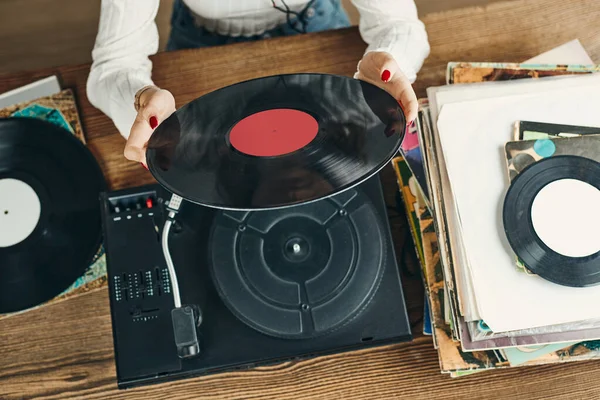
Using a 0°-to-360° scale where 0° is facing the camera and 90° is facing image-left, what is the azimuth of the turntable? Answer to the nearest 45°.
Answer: approximately 180°
